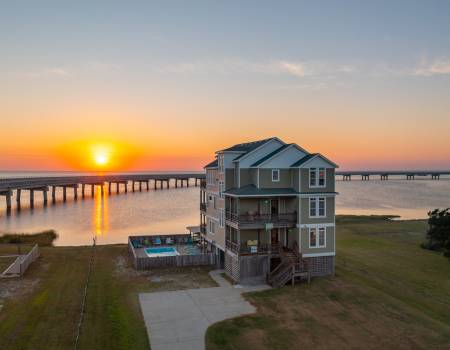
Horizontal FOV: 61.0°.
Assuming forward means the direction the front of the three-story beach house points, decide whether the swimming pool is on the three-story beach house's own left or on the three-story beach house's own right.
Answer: on the three-story beach house's own right

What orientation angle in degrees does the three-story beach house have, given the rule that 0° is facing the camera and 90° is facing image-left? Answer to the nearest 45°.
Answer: approximately 0°
